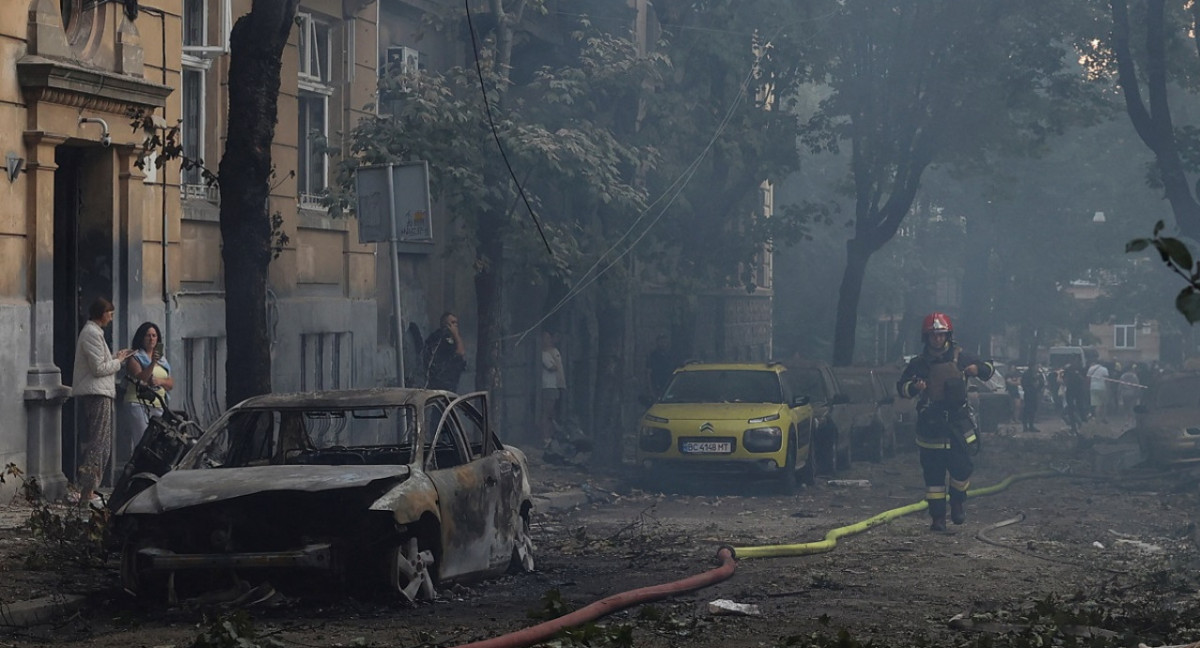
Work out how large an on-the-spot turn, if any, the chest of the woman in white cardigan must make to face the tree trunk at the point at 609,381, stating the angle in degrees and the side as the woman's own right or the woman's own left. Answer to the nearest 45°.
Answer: approximately 45° to the woman's own left

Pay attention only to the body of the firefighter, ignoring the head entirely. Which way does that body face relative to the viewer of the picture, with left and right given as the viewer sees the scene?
facing the viewer

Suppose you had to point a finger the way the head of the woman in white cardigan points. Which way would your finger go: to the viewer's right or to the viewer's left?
to the viewer's right

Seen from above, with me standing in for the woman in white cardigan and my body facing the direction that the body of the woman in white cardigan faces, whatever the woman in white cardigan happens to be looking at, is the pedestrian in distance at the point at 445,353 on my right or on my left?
on my left

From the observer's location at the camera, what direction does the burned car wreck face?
facing the viewer and to the left of the viewer

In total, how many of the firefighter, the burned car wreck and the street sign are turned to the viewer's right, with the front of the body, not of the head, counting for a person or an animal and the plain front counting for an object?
0

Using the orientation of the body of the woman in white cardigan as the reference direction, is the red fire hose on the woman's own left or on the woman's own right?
on the woman's own right

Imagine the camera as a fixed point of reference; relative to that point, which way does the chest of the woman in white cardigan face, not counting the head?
to the viewer's right

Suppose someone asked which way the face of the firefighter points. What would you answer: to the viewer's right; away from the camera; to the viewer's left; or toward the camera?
toward the camera

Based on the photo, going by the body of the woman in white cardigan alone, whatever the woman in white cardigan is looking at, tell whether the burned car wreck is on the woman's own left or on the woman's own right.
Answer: on the woman's own right
